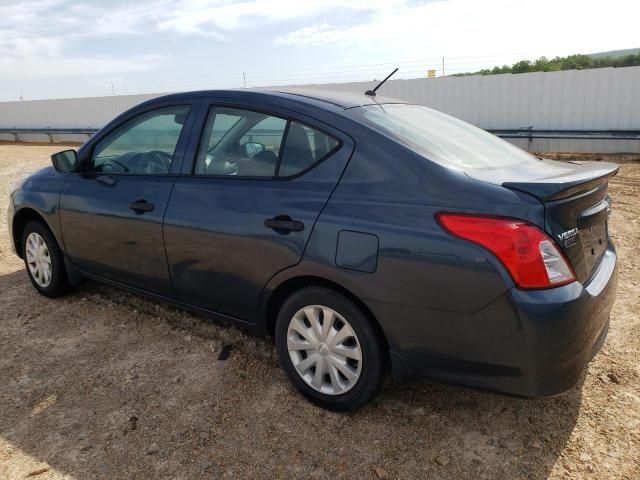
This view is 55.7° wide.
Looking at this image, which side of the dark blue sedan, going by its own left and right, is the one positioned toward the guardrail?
right

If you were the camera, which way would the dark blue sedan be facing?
facing away from the viewer and to the left of the viewer

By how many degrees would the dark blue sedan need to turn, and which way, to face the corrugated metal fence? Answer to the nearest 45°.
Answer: approximately 90° to its right
